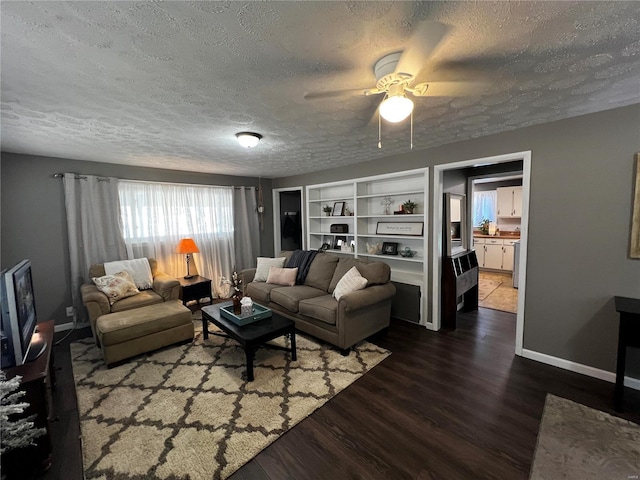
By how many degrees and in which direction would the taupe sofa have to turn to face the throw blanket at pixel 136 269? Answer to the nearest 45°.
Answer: approximately 45° to its right

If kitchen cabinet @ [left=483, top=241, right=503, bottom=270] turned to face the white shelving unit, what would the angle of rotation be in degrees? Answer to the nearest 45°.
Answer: approximately 45° to its right

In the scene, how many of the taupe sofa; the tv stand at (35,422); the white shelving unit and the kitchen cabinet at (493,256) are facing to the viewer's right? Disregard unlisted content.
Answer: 1

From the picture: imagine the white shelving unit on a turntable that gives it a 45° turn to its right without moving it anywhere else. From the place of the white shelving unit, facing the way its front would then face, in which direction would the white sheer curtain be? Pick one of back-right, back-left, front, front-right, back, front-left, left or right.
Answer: front

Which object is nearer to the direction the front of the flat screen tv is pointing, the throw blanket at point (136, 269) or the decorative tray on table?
the decorative tray on table

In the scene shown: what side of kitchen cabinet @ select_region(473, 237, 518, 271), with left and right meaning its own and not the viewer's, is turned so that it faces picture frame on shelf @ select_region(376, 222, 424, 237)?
front

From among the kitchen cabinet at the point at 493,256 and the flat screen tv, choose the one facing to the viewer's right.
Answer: the flat screen tv

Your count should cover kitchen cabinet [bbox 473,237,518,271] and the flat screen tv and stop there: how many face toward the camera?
1

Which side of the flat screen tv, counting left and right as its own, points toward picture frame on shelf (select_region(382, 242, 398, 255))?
front

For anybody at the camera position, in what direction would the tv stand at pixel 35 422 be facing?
facing to the right of the viewer

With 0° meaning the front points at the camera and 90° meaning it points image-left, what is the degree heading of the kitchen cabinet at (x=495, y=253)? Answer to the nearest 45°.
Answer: approximately 0°

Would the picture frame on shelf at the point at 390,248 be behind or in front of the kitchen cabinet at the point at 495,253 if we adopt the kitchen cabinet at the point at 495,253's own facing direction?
in front

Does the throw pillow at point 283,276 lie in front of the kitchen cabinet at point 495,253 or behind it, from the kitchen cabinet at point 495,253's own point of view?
in front

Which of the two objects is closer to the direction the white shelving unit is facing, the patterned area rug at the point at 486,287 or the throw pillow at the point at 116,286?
the throw pillow

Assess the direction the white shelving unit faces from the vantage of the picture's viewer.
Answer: facing the viewer and to the left of the viewer

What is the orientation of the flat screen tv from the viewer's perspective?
to the viewer's right
